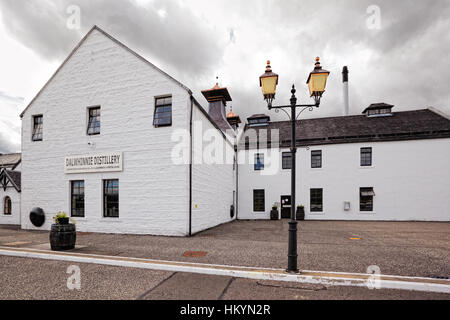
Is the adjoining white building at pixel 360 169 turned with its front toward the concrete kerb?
yes

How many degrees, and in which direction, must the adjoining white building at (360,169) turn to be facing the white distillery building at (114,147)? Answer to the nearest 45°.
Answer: approximately 45° to its right

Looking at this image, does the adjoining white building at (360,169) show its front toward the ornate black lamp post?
yes

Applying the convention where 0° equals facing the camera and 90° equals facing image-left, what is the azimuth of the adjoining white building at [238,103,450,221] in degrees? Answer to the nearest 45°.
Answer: approximately 0°
